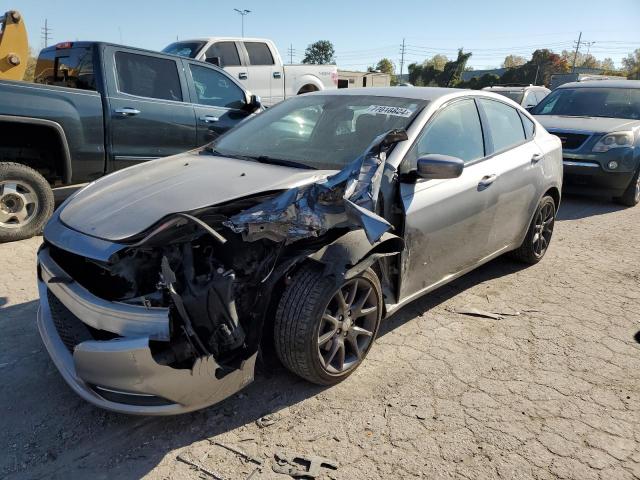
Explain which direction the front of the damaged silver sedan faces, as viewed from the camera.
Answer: facing the viewer and to the left of the viewer

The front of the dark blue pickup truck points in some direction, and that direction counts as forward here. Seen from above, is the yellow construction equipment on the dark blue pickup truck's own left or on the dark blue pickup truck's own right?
on the dark blue pickup truck's own left

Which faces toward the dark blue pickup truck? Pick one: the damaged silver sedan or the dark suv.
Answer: the dark suv

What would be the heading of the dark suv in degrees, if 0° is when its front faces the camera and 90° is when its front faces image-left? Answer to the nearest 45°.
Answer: approximately 45°

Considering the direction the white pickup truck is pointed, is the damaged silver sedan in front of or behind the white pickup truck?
in front

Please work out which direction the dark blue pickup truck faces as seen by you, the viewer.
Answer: facing away from the viewer and to the right of the viewer

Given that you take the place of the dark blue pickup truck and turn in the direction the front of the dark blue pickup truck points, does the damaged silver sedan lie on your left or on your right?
on your right

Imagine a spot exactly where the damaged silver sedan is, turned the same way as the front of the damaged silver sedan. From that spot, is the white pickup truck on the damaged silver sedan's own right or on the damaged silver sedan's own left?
on the damaged silver sedan's own right

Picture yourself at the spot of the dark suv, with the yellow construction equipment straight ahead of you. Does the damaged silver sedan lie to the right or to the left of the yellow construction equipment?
left

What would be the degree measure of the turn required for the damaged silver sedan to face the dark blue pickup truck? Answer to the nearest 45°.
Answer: approximately 90° to its right
